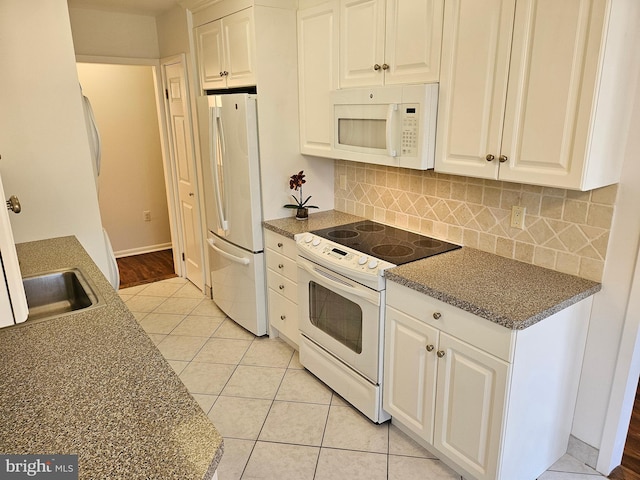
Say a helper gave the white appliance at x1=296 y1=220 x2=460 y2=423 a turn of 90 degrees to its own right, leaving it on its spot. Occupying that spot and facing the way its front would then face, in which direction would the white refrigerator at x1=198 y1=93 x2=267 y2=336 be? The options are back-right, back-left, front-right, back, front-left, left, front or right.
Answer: front

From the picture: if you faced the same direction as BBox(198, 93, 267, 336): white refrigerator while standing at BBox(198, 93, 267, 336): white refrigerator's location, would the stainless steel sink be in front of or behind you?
in front

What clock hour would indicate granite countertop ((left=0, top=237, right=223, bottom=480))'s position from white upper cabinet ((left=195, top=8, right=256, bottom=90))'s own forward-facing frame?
The granite countertop is roughly at 11 o'clock from the white upper cabinet.

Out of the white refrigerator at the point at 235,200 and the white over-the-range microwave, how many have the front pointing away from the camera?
0

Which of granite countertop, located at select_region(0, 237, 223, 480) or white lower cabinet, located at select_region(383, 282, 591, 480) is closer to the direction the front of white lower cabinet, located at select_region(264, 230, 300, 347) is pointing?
the granite countertop

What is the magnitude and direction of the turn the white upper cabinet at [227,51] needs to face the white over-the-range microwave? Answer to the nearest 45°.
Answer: approximately 90° to its left

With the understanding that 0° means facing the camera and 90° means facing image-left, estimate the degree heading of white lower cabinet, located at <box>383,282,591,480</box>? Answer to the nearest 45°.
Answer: approximately 45°

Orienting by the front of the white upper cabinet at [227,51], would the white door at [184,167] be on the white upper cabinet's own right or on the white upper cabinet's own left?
on the white upper cabinet's own right
